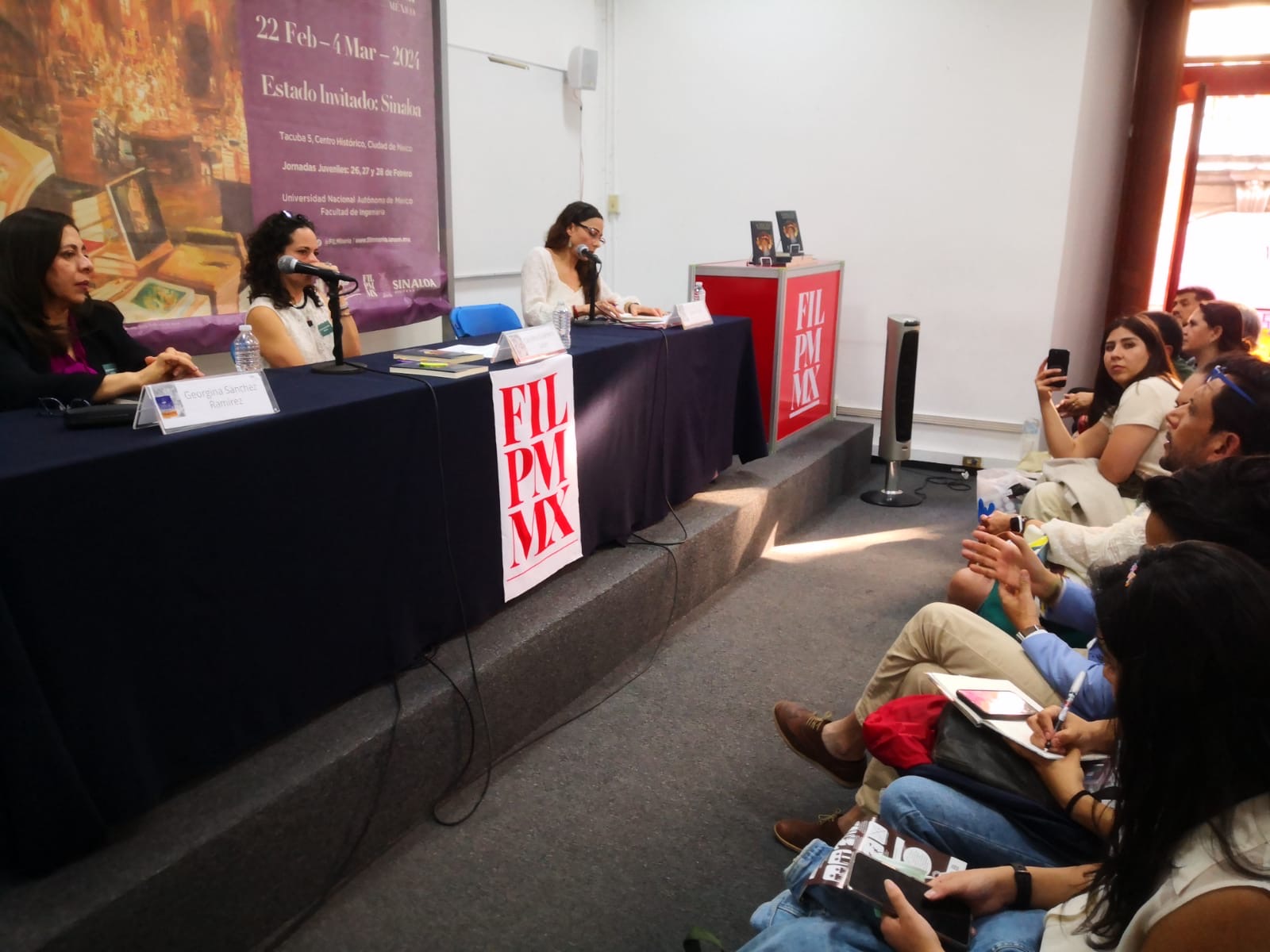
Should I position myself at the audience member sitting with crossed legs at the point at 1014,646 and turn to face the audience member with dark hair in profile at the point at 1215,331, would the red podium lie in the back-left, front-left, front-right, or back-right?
front-left

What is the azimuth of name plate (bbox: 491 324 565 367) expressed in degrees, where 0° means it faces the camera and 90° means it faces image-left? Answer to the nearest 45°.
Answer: approximately 315°

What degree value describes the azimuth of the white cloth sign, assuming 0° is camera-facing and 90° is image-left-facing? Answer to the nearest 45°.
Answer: approximately 315°

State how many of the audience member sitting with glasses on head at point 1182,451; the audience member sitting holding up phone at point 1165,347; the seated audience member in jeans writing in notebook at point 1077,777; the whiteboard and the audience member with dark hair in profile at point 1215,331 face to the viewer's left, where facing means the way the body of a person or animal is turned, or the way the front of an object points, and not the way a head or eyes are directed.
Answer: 4

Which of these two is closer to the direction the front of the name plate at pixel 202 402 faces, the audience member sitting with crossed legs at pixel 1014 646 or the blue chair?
the audience member sitting with crossed legs

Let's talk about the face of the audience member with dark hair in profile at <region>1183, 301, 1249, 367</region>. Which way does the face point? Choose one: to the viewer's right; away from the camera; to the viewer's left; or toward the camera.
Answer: to the viewer's left

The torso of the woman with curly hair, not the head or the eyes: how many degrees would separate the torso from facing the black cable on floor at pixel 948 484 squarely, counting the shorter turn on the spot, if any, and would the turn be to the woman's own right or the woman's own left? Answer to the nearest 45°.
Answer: approximately 45° to the woman's own left

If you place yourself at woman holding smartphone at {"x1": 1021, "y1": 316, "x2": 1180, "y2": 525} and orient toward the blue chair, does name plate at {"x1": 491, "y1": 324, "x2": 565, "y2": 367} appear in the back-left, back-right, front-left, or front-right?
front-left

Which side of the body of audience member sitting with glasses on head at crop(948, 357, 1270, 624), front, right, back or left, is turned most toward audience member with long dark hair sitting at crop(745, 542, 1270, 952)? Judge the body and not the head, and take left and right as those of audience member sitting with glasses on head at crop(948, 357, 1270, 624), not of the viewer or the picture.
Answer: left

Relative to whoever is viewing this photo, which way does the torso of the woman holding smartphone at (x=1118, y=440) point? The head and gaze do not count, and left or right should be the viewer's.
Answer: facing to the left of the viewer

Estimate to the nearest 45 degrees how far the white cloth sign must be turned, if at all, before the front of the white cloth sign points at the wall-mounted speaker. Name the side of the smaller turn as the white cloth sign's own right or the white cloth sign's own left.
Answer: approximately 135° to the white cloth sign's own left

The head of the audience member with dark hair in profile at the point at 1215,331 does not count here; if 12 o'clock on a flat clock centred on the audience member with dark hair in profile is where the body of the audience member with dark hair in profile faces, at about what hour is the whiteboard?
The whiteboard is roughly at 12 o'clock from the audience member with dark hair in profile.

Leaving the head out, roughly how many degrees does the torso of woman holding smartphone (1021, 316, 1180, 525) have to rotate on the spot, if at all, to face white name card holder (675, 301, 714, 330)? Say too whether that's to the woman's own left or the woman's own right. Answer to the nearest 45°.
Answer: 0° — they already face it

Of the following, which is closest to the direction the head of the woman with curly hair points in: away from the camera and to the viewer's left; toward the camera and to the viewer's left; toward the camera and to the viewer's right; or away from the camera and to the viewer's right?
toward the camera and to the viewer's right

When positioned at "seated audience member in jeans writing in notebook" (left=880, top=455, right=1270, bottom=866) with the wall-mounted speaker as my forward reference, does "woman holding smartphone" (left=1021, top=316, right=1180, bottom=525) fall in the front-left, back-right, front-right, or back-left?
front-right

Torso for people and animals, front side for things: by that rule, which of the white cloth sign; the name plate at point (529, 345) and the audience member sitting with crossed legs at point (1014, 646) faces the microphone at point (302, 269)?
the audience member sitting with crossed legs

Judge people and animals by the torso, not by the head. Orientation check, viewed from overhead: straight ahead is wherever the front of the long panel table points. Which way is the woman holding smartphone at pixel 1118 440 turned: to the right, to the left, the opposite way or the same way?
the opposite way
